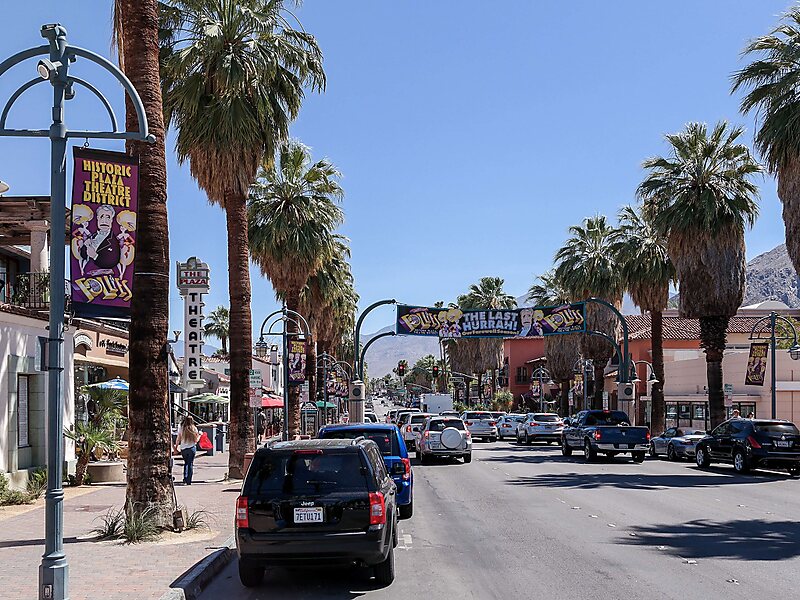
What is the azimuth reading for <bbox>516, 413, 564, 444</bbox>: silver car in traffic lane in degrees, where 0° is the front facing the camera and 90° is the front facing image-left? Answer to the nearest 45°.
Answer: approximately 135°

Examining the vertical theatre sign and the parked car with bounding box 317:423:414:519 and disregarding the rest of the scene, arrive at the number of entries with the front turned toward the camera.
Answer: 1

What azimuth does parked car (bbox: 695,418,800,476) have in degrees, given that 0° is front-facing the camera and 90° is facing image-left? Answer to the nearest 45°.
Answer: approximately 135°

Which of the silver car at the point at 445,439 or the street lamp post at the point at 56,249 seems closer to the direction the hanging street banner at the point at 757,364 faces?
the street lamp post

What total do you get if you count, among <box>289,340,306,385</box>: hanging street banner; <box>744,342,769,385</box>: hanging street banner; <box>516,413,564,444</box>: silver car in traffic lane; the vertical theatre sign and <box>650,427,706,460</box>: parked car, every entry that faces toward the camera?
3
